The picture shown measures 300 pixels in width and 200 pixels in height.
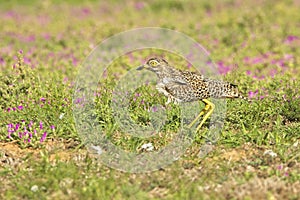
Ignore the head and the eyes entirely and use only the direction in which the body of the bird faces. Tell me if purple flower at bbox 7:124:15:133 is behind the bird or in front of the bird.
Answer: in front

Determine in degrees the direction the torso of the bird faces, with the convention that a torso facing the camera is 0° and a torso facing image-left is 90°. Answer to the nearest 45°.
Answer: approximately 90°

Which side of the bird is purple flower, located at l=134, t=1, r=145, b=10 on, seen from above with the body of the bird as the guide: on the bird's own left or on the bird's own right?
on the bird's own right

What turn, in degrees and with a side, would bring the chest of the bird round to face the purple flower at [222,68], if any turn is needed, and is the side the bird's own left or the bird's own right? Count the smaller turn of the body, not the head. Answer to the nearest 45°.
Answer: approximately 90° to the bird's own right
